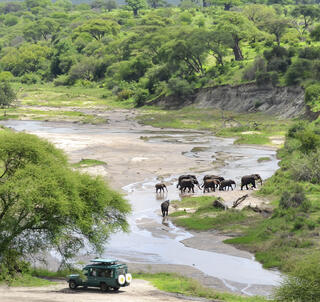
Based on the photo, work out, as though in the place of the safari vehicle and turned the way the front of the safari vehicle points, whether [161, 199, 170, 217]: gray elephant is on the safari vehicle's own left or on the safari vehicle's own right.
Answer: on the safari vehicle's own right

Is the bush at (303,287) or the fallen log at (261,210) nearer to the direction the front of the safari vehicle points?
the fallen log

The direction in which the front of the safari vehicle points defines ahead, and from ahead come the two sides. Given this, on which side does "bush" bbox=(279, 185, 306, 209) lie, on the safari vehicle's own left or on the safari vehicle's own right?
on the safari vehicle's own right

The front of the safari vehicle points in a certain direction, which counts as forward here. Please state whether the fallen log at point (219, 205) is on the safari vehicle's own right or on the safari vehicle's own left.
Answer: on the safari vehicle's own right

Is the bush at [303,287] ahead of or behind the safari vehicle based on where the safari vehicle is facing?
behind

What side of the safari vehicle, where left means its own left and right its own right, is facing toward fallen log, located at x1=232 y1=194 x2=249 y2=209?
right

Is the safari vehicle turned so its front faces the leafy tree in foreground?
yes

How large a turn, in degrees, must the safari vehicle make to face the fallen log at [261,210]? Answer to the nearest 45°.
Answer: approximately 90° to its right

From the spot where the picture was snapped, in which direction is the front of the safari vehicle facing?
facing away from the viewer and to the left of the viewer
